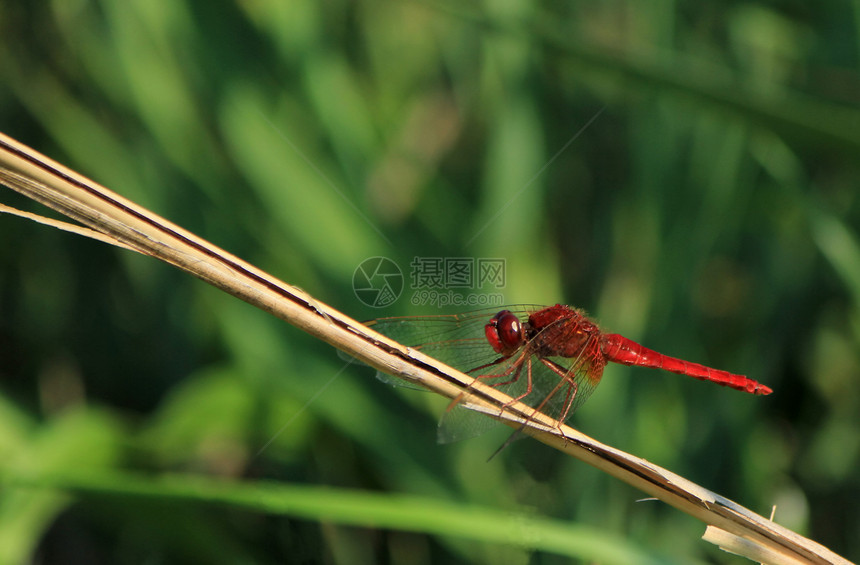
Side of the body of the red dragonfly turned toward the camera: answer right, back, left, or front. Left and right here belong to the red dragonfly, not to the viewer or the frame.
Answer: left
